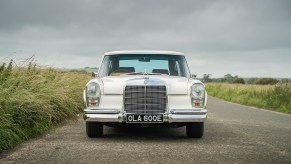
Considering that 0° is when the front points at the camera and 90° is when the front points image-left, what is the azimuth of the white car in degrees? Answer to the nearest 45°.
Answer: approximately 0°
